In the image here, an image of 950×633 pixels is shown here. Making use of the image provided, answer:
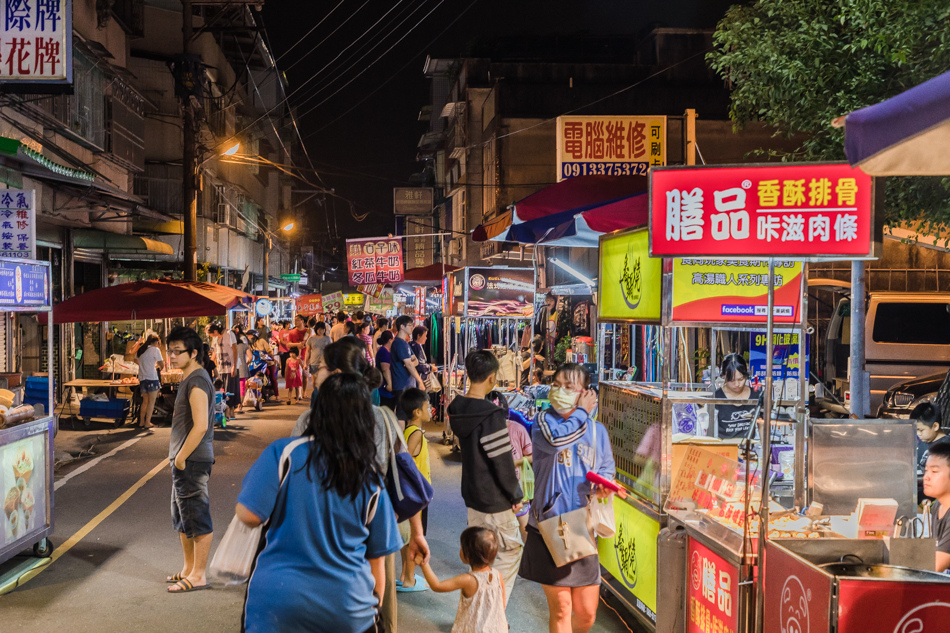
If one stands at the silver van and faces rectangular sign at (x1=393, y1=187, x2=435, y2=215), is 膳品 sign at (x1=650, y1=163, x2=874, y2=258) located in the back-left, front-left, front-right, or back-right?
back-left

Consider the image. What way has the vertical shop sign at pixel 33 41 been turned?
toward the camera

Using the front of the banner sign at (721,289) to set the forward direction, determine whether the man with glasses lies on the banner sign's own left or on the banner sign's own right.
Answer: on the banner sign's own right

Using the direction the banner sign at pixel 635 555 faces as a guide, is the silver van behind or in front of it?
behind

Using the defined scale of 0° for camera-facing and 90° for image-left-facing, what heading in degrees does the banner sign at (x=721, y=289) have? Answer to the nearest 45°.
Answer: approximately 0°

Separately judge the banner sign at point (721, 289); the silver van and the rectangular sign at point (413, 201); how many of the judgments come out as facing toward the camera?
2

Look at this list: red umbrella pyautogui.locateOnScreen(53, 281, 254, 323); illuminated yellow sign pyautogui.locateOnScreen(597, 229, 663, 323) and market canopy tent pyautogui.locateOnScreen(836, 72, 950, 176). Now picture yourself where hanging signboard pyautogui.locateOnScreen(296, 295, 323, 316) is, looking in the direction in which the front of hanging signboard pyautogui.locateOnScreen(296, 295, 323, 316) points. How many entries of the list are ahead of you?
3

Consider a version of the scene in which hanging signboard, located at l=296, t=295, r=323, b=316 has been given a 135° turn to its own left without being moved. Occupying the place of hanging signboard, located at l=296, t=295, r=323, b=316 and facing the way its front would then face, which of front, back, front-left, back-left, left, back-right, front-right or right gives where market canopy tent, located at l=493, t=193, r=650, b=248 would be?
back-right

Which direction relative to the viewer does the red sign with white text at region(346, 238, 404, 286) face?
toward the camera

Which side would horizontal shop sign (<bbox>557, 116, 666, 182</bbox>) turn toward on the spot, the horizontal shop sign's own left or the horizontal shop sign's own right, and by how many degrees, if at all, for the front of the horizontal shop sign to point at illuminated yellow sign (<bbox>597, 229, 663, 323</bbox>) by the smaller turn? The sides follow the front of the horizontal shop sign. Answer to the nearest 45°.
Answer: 0° — it already faces it

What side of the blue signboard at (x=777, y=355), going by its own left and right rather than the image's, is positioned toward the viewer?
front

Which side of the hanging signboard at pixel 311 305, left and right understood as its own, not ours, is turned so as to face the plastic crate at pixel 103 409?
front

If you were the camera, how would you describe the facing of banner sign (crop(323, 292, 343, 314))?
facing the viewer

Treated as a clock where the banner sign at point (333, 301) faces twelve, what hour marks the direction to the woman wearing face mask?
The woman wearing face mask is roughly at 12 o'clock from the banner sign.

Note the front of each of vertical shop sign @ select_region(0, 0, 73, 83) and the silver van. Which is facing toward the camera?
the vertical shop sign

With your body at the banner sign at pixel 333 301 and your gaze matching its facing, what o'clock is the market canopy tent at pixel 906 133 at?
The market canopy tent is roughly at 12 o'clock from the banner sign.

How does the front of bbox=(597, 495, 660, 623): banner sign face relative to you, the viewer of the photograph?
facing the viewer and to the left of the viewer
